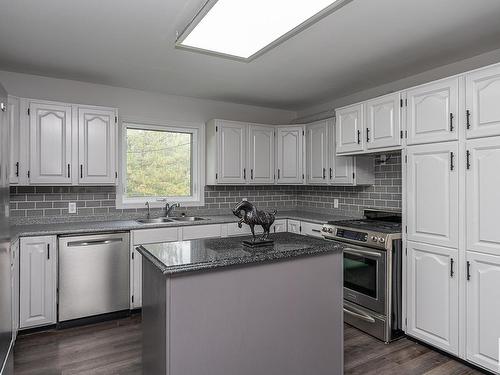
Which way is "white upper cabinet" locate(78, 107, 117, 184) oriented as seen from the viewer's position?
toward the camera

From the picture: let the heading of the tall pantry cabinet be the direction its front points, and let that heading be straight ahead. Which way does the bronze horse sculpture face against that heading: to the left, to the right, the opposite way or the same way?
the same way

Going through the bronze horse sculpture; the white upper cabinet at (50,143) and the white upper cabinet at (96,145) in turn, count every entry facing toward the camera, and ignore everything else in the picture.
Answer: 2

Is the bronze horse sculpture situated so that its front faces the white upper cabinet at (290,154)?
no

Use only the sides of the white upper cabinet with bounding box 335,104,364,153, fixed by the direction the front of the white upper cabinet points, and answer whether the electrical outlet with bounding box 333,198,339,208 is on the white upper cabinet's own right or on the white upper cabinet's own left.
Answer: on the white upper cabinet's own right

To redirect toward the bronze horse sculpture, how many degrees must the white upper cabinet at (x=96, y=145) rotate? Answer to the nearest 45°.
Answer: approximately 45° to its left

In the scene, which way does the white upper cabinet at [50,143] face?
toward the camera

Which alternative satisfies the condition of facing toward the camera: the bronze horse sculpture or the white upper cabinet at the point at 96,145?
the white upper cabinet

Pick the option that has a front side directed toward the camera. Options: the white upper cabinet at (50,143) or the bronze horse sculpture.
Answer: the white upper cabinet

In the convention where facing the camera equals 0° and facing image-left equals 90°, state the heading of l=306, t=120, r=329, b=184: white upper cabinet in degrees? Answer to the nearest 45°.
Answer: approximately 45°

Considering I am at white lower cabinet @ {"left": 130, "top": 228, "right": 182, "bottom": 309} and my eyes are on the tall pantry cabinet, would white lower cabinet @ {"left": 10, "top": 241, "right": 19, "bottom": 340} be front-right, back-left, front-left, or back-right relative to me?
back-right

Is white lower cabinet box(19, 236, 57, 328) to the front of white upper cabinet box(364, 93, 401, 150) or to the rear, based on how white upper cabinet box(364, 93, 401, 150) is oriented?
to the front

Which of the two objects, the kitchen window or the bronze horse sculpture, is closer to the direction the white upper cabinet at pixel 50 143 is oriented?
the bronze horse sculpture

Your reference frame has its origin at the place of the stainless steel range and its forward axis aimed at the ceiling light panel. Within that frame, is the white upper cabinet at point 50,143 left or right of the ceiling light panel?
right

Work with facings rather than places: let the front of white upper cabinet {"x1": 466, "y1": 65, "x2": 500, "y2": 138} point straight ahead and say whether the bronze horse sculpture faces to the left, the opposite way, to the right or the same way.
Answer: the same way

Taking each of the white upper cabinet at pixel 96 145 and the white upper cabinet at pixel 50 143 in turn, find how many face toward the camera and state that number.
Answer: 2

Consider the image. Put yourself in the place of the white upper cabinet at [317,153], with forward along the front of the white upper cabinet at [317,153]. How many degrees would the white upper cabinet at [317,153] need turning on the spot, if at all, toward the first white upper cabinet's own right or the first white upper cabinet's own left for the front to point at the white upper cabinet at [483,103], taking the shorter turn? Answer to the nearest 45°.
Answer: approximately 90° to the first white upper cabinet's own left

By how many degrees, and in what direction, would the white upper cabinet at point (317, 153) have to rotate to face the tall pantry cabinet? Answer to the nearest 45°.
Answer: approximately 90° to its left

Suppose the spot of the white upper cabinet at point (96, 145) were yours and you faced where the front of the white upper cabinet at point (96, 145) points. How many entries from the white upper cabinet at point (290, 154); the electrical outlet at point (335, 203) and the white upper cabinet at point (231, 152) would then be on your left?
3

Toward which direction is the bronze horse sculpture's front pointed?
to the viewer's left
